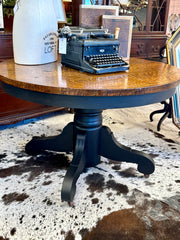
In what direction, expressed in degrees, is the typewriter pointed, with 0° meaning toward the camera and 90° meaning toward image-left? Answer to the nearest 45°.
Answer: approximately 315°
